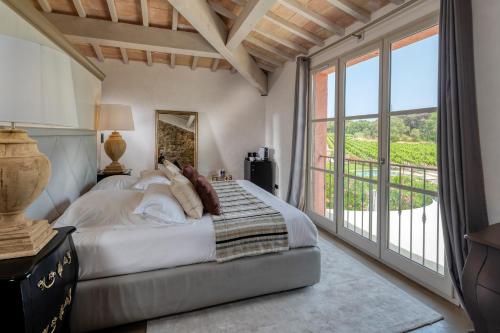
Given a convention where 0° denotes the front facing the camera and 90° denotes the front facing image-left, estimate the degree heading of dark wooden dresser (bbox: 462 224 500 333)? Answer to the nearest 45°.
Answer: approximately 45°

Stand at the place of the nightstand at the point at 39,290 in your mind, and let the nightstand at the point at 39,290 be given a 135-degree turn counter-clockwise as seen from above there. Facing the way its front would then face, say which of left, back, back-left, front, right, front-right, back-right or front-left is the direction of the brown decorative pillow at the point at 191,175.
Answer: front-right

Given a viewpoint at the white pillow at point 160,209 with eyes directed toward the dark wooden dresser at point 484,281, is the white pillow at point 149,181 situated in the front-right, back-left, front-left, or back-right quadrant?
back-left

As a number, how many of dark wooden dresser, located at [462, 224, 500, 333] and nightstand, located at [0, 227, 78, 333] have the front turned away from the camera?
0

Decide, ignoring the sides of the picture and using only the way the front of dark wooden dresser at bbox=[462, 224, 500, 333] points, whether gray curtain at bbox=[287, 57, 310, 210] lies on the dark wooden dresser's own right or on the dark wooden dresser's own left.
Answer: on the dark wooden dresser's own right

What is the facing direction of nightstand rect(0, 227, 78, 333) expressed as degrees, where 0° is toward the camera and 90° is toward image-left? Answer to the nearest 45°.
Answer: approximately 315°

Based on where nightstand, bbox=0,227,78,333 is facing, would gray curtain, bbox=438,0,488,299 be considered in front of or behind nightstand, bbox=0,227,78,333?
in front

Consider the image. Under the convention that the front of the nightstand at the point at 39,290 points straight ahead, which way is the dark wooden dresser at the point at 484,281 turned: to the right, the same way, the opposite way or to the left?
the opposite way

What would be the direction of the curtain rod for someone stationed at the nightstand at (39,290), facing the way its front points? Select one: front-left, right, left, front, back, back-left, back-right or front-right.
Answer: front-left

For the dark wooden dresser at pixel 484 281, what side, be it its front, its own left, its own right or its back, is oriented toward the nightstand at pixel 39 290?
front

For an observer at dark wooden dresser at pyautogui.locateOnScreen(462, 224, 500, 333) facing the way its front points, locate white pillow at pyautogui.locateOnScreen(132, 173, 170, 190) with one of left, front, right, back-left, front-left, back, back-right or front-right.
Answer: front-right

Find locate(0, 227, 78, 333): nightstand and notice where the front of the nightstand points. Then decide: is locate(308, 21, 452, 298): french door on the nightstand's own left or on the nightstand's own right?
on the nightstand's own left

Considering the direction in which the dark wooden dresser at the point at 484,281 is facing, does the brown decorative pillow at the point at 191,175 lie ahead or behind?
ahead
